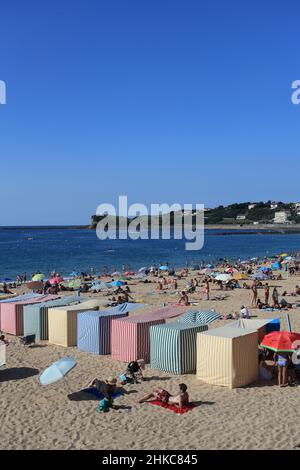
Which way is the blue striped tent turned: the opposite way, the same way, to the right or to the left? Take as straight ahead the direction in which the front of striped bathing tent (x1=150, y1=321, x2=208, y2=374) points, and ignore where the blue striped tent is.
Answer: the same way

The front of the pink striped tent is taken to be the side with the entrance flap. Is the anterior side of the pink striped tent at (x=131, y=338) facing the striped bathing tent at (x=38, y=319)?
no

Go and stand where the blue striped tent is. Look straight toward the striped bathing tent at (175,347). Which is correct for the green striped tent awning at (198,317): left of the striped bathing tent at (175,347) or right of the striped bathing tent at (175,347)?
left

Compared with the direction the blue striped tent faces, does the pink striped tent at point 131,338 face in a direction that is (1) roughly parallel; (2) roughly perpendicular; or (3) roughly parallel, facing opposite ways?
roughly parallel
